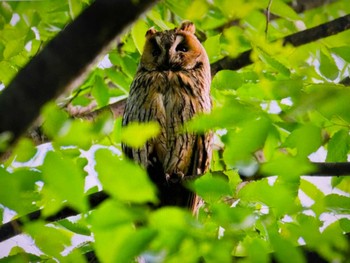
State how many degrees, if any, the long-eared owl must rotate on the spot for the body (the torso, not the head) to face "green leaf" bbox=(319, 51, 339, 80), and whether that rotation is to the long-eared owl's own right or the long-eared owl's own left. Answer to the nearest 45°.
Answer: approximately 45° to the long-eared owl's own left

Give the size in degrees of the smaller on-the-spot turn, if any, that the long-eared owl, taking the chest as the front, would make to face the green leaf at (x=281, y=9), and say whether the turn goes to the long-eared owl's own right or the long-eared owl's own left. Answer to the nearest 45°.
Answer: approximately 45° to the long-eared owl's own left

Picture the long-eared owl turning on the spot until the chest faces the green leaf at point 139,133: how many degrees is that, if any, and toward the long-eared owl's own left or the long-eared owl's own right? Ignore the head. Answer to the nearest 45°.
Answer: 0° — it already faces it

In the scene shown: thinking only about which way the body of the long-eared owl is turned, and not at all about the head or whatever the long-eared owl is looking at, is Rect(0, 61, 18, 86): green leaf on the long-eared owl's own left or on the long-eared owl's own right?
on the long-eared owl's own right

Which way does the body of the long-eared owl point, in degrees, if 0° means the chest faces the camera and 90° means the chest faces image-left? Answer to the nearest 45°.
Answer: approximately 0°
